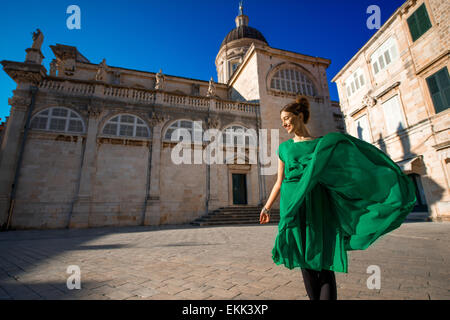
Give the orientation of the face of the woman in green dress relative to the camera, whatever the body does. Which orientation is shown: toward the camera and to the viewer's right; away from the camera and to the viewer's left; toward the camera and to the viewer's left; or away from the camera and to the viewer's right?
toward the camera and to the viewer's left

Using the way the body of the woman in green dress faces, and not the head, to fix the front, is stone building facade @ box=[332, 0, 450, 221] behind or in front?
behind

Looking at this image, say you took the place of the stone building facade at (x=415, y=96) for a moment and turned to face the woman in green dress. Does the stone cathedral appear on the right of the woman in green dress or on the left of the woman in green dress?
right

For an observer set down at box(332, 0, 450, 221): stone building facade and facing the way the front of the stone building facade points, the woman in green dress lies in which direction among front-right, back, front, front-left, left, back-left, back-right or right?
front-left

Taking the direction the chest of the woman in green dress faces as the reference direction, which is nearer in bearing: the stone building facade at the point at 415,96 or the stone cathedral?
the stone cathedral

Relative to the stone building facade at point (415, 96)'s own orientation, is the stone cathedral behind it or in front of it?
in front

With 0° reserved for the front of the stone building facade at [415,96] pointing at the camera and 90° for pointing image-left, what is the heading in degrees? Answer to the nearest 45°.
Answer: approximately 45°

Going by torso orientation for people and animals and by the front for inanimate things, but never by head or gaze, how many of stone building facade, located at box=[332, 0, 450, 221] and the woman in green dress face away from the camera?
0

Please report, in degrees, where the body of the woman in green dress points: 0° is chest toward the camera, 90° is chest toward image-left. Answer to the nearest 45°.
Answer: approximately 45°
